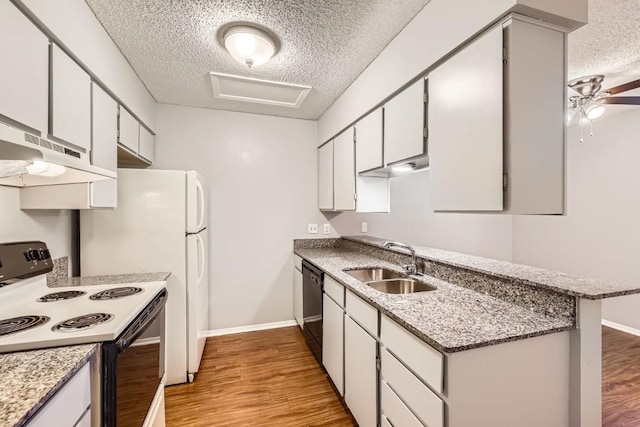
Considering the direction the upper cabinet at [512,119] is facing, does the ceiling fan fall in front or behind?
behind

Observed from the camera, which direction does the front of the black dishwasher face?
facing to the left of the viewer

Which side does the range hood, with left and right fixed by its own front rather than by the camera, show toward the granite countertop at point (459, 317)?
front

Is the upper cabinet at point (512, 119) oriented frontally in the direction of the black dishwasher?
no

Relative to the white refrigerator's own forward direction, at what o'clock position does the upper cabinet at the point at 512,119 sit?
The upper cabinet is roughly at 2 o'clock from the white refrigerator.

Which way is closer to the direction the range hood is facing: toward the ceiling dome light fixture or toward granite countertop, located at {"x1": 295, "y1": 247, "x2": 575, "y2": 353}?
the granite countertop

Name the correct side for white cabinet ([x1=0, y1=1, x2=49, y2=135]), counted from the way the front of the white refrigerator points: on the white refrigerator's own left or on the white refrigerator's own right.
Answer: on the white refrigerator's own right

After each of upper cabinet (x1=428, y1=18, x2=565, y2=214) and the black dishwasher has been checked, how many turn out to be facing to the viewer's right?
0

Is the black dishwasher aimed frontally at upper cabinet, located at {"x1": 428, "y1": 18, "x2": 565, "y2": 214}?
no

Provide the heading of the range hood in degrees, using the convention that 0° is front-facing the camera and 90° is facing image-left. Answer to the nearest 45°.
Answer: approximately 315°

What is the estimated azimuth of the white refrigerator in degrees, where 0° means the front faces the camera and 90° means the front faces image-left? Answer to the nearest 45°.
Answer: approximately 270°

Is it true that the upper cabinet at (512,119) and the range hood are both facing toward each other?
yes

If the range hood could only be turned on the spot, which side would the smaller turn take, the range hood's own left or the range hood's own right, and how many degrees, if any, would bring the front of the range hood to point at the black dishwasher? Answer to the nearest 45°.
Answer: approximately 45° to the range hood's own left

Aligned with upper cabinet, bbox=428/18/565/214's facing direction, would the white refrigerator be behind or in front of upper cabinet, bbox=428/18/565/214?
in front

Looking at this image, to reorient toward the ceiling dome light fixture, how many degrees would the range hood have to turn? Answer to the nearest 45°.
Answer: approximately 45° to its left
